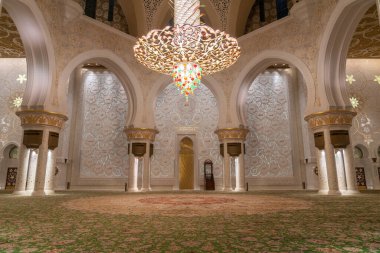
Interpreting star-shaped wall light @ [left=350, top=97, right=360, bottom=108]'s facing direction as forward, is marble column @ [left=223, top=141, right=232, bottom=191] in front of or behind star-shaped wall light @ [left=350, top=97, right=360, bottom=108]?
in front

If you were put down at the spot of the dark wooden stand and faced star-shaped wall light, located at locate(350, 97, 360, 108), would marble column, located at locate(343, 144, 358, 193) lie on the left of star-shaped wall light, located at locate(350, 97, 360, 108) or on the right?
right

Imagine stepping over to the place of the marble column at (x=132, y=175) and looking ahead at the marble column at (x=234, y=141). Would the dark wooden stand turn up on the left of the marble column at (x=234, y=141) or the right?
left

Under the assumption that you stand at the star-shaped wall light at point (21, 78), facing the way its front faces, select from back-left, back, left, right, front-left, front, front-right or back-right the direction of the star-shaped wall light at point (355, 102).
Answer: front-left

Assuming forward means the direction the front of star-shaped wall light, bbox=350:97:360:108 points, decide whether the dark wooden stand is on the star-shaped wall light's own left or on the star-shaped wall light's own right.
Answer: on the star-shaped wall light's own right

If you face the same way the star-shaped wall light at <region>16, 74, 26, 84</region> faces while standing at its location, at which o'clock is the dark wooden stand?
The dark wooden stand is roughly at 10 o'clock from the star-shaped wall light.

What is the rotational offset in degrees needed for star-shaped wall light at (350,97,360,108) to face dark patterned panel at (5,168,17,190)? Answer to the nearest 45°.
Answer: approximately 45° to its right

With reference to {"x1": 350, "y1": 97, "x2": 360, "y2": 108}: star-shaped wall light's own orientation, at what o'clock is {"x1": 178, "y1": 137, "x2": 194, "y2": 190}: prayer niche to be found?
The prayer niche is roughly at 2 o'clock from the star-shaped wall light.

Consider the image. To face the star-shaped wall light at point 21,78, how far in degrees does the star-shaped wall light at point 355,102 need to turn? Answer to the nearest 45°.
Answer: approximately 45° to its right

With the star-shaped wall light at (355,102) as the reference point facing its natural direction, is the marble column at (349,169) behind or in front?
in front
